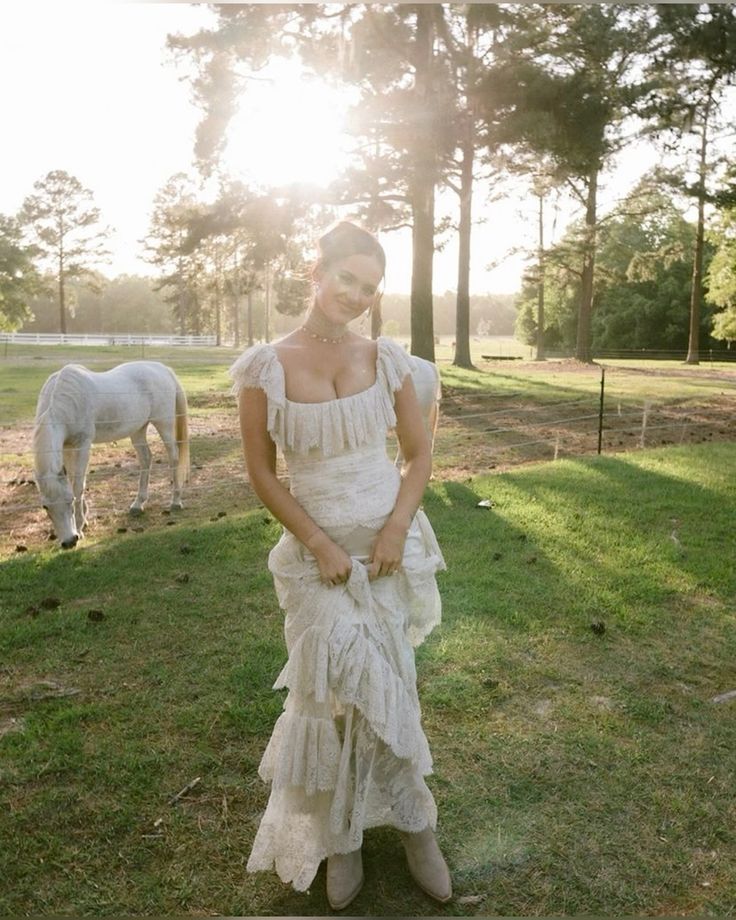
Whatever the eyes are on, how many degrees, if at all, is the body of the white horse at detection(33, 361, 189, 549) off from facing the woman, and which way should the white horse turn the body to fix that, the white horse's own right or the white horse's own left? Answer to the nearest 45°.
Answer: approximately 45° to the white horse's own left

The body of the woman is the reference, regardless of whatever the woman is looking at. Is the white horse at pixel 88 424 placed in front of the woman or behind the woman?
behind

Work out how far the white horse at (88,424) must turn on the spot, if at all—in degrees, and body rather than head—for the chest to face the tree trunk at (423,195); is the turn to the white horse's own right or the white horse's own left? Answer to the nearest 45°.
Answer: approximately 180°

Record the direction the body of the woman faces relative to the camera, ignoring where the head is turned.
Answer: toward the camera

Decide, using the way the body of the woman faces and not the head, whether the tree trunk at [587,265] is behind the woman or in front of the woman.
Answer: behind

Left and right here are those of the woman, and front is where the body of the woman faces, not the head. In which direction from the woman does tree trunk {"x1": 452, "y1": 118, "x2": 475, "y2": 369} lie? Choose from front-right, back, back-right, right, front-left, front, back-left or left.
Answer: back

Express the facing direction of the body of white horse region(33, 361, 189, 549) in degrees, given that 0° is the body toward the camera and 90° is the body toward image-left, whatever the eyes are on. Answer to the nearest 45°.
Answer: approximately 45°

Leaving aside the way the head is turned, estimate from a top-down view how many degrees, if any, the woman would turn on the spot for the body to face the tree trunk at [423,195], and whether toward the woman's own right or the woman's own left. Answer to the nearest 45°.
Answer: approximately 180°

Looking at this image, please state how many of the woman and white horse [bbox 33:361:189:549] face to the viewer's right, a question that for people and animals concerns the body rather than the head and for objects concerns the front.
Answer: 0

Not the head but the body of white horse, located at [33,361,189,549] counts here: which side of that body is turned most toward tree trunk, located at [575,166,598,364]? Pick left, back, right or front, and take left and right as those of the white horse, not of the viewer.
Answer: back

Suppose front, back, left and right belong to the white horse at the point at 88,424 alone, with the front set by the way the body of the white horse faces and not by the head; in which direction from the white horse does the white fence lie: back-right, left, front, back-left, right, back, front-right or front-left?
back-right
